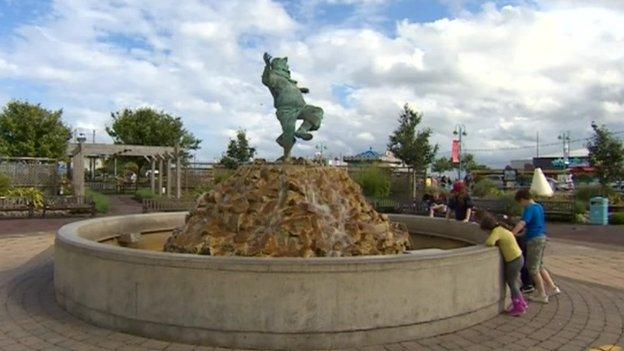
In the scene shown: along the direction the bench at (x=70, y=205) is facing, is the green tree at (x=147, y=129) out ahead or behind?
behind

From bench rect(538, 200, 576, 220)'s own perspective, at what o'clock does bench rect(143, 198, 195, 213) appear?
bench rect(143, 198, 195, 213) is roughly at 2 o'clock from bench rect(538, 200, 576, 220).

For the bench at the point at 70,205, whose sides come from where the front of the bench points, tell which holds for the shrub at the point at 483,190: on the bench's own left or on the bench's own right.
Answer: on the bench's own left

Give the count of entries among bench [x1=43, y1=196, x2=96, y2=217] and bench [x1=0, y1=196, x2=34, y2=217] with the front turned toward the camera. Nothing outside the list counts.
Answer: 2

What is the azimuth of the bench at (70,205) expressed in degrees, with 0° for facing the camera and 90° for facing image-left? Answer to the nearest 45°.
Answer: approximately 0°

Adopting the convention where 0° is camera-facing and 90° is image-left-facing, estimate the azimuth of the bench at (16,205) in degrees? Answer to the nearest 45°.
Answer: approximately 0°

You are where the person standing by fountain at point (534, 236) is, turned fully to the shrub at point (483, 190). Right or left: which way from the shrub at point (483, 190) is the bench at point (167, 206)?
left

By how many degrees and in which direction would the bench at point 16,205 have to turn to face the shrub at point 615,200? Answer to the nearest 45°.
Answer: approximately 90° to its left

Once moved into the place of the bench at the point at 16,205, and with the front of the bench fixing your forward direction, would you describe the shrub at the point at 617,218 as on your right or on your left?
on your left

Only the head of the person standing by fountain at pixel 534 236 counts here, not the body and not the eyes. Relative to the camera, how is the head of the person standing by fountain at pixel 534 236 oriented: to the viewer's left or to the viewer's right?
to the viewer's left

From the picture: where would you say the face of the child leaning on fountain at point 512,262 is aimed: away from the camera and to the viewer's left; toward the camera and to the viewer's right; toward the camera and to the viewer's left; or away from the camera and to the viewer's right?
away from the camera and to the viewer's left
